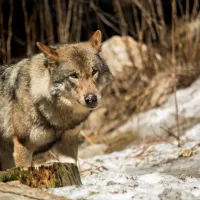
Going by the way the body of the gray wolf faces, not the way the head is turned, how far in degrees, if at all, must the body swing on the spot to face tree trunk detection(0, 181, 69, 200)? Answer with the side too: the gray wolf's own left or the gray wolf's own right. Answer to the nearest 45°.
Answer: approximately 45° to the gray wolf's own right

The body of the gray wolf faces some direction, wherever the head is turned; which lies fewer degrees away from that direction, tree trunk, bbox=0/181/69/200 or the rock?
the tree trunk

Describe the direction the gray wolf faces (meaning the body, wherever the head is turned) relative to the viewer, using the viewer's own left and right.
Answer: facing the viewer and to the right of the viewer

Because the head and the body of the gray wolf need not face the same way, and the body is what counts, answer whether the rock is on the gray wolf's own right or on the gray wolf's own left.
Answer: on the gray wolf's own left
